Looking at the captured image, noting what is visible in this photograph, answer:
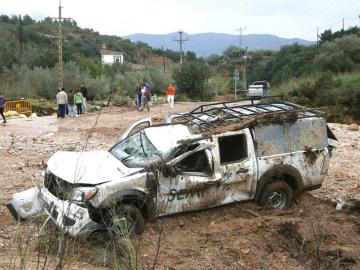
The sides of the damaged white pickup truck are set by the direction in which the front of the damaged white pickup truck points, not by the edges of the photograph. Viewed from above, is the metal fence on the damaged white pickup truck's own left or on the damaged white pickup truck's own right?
on the damaged white pickup truck's own right

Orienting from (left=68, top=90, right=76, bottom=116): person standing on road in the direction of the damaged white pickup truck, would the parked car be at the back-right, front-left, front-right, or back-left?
back-left

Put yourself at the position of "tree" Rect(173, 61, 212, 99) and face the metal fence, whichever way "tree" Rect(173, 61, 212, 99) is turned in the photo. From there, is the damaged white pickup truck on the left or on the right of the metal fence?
left

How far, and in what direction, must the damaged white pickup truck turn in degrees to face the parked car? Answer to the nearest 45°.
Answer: approximately 135° to its right

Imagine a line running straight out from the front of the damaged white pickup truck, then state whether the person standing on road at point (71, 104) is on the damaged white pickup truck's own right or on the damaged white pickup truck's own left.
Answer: on the damaged white pickup truck's own right

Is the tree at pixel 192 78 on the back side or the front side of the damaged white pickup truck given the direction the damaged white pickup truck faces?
on the back side

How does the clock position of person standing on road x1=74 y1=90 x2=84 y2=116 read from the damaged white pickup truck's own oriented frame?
The person standing on road is roughly at 4 o'clock from the damaged white pickup truck.

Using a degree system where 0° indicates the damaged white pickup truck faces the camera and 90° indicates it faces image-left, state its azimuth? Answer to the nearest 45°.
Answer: approximately 45°
